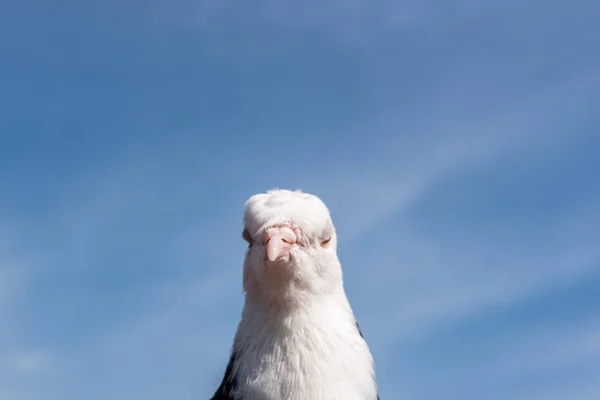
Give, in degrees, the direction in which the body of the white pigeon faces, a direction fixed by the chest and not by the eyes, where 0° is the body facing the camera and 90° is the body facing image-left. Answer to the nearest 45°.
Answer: approximately 0°
